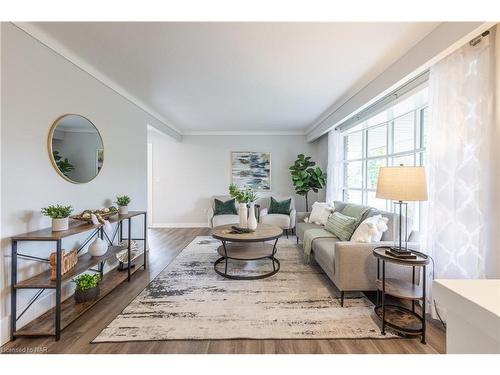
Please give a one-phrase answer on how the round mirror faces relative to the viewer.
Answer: facing the viewer and to the right of the viewer

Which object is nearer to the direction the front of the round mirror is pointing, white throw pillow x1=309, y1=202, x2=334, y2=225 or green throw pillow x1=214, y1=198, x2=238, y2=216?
the white throw pillow

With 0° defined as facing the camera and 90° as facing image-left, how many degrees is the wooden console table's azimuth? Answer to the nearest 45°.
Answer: approximately 315°

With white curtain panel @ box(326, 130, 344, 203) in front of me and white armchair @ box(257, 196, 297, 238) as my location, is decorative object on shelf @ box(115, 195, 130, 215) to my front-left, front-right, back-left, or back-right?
back-right

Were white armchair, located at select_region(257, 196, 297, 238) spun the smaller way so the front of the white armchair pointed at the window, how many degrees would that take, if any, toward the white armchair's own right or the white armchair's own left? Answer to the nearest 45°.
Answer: approximately 90° to the white armchair's own left

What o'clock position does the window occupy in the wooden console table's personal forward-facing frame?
The window is roughly at 11 o'clock from the wooden console table.

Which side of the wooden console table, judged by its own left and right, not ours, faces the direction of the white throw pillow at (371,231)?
front

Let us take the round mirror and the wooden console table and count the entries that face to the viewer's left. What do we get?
0

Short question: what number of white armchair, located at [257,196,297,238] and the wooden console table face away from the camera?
0

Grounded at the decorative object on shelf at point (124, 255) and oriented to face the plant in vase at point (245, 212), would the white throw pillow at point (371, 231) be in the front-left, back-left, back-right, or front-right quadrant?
front-right

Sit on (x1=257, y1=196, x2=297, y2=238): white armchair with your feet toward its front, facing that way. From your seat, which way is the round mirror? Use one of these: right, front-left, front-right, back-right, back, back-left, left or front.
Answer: front

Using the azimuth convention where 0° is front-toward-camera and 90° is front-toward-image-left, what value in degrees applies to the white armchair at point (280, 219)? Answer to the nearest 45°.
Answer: approximately 45°

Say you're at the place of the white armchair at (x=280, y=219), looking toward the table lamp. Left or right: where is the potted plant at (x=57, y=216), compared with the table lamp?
right

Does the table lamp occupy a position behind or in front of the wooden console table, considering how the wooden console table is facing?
in front

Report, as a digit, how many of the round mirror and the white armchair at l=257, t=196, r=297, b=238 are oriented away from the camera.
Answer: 0

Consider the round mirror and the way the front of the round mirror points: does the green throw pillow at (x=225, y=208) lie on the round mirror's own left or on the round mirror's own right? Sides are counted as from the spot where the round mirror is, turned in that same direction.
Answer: on the round mirror's own left

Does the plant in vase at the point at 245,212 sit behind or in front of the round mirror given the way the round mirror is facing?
in front

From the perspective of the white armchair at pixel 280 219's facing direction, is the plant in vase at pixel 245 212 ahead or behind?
ahead
